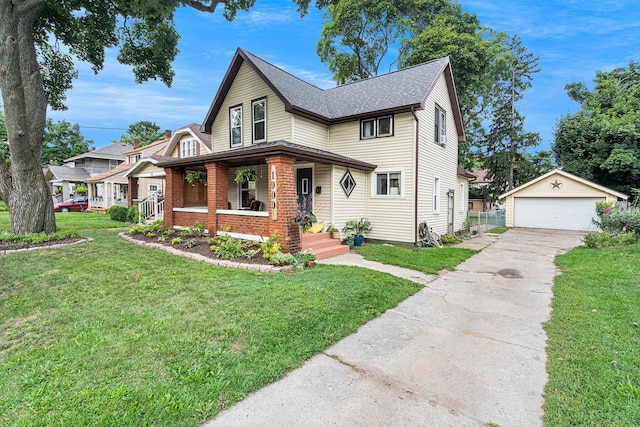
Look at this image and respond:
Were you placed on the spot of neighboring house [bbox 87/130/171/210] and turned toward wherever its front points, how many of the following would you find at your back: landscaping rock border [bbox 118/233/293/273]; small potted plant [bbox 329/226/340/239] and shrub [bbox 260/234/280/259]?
0

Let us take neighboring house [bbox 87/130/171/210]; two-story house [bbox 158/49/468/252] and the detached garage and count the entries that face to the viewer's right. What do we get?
0

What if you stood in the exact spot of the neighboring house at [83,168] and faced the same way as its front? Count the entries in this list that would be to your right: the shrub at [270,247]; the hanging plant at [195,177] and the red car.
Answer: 0

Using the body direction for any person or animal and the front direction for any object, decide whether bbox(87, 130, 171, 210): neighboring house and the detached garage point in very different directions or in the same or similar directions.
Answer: same or similar directions

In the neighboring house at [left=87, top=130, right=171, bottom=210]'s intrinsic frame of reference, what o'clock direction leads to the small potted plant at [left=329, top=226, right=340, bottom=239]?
The small potted plant is roughly at 10 o'clock from the neighboring house.

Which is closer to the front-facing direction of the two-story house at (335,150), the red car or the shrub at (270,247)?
the shrub

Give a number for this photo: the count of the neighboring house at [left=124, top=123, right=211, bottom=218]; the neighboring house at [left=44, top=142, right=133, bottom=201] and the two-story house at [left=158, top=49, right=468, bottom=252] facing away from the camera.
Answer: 0

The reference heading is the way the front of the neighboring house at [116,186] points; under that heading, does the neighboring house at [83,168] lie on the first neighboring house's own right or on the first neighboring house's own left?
on the first neighboring house's own right

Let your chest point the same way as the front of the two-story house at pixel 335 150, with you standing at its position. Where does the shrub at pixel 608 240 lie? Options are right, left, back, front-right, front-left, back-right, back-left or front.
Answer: back-left

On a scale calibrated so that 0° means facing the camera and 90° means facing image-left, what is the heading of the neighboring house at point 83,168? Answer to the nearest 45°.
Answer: approximately 45°

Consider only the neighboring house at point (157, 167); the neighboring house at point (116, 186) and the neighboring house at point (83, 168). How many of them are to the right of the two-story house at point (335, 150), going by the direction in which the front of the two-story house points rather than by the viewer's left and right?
3

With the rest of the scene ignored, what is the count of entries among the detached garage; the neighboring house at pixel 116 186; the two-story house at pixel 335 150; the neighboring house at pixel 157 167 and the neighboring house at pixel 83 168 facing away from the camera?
0

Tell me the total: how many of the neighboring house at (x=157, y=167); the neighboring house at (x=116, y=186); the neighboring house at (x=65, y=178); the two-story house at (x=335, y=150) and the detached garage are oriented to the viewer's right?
0

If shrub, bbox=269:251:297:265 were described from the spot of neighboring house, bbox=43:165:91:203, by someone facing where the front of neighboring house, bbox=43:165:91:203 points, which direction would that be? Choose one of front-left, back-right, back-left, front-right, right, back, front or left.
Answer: front-left

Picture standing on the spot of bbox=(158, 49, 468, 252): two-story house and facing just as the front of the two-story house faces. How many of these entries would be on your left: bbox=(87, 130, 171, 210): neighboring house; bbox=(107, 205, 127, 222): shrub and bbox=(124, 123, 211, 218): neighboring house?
0

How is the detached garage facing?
toward the camera

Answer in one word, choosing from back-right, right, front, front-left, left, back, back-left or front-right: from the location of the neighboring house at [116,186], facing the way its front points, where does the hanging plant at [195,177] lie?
front-left

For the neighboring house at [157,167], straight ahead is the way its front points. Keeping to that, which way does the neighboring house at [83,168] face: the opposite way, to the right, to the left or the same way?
the same way

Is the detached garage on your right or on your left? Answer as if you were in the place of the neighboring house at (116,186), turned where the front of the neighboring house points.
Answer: on your left

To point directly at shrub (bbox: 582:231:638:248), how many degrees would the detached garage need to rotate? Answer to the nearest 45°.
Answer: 0° — it already faces it
